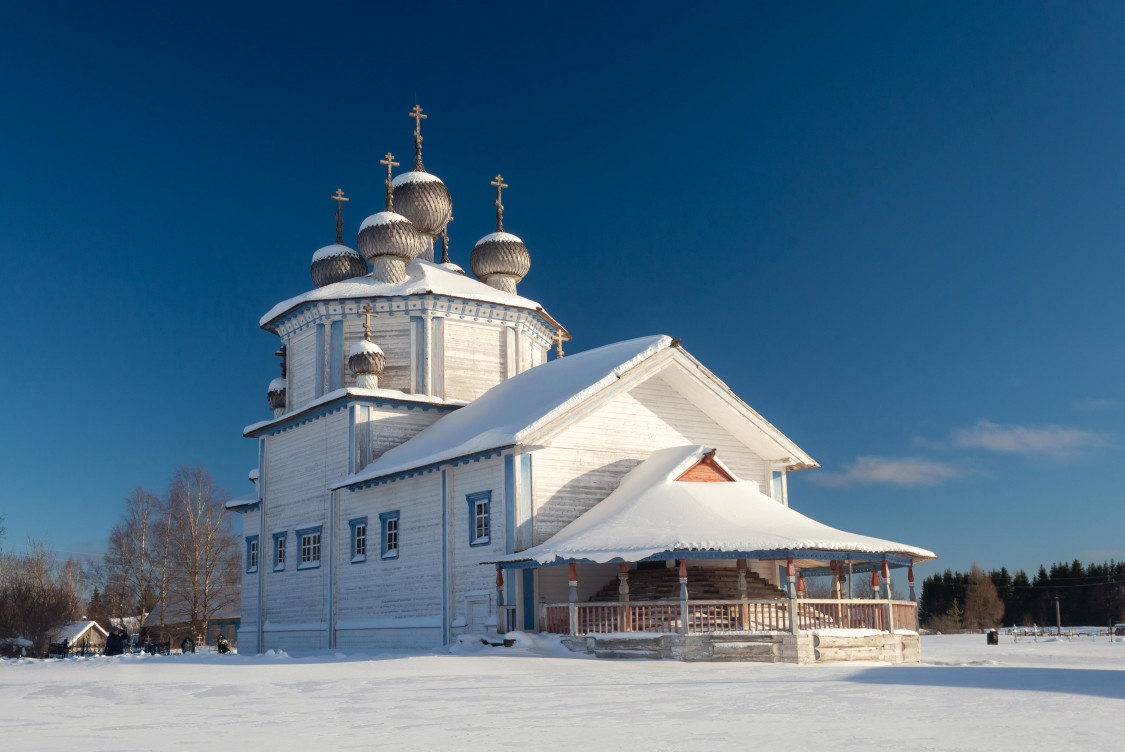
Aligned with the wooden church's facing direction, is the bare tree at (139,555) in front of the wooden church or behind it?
behind

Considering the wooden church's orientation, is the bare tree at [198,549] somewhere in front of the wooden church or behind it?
behind

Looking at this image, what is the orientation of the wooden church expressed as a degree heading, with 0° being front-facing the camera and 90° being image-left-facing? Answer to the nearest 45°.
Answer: approximately 315°
